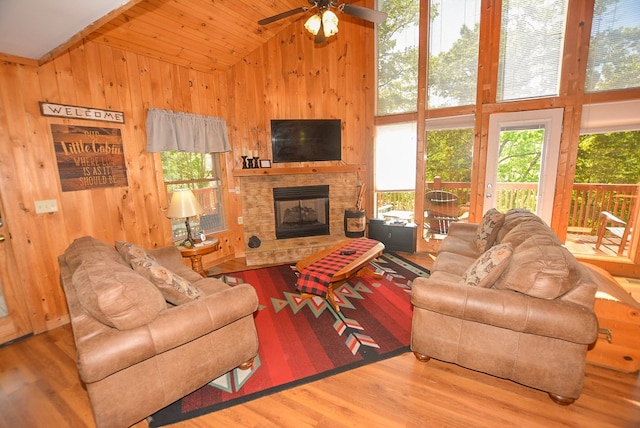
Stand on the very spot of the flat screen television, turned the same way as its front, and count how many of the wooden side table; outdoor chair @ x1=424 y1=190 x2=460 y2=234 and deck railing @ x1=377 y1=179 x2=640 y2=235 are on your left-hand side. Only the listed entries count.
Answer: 2

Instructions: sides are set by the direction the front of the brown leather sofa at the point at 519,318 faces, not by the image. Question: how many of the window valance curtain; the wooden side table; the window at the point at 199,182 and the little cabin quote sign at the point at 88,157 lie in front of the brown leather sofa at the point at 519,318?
4

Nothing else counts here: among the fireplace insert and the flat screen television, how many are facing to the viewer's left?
0

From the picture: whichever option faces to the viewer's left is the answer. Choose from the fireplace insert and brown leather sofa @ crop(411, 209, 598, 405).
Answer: the brown leather sofa

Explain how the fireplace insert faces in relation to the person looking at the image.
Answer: facing the viewer

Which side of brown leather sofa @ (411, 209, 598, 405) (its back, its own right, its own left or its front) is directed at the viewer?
left

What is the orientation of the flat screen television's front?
toward the camera

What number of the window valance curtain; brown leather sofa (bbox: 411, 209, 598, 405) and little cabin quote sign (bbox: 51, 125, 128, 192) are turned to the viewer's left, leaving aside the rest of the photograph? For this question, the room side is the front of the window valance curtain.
1

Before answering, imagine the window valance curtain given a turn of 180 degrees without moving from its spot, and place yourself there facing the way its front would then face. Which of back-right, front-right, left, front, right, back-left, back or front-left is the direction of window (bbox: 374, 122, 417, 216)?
back-right

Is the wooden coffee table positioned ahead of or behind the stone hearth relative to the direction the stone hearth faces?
ahead

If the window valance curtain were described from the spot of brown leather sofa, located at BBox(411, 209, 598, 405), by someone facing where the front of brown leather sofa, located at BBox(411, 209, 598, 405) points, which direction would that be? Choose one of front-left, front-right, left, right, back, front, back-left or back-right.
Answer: front
